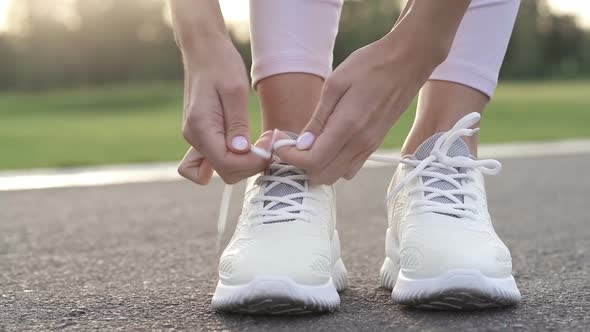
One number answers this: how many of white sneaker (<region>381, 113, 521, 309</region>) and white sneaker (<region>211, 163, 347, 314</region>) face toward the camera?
2

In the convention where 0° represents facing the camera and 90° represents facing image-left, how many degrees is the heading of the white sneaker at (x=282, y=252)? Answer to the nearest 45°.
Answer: approximately 0°

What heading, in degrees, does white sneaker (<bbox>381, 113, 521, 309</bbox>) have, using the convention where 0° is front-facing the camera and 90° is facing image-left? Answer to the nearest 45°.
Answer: approximately 0°
